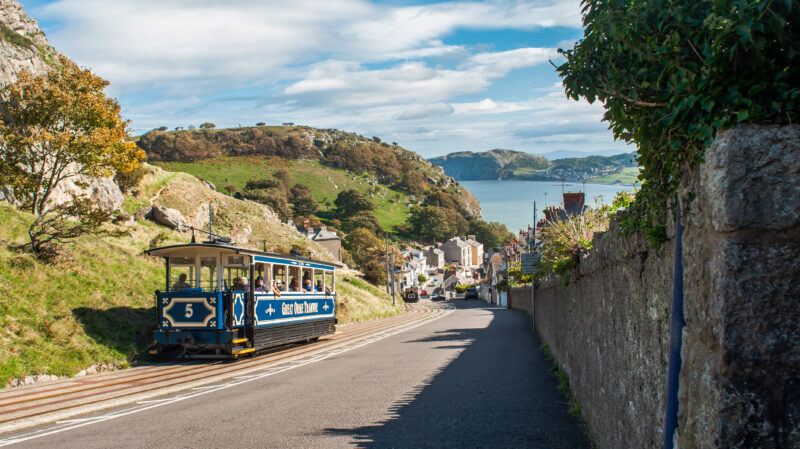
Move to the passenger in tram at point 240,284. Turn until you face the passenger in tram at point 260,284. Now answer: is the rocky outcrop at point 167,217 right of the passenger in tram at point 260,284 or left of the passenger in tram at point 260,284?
left

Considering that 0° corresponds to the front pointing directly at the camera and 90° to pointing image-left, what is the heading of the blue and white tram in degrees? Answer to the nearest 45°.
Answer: approximately 45°

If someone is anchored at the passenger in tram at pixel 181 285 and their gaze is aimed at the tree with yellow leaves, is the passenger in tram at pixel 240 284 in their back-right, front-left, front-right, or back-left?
back-right

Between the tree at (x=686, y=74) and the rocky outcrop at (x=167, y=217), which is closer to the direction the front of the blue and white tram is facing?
the tree

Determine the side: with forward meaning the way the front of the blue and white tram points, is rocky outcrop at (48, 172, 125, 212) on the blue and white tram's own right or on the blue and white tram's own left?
on the blue and white tram's own right

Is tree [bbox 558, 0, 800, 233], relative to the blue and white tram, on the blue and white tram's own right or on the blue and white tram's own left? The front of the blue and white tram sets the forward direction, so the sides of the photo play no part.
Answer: on the blue and white tram's own left

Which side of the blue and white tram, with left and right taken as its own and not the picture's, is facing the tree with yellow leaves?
right

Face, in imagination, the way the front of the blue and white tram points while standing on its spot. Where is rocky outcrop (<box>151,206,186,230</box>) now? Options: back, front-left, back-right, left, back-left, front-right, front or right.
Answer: back-right
